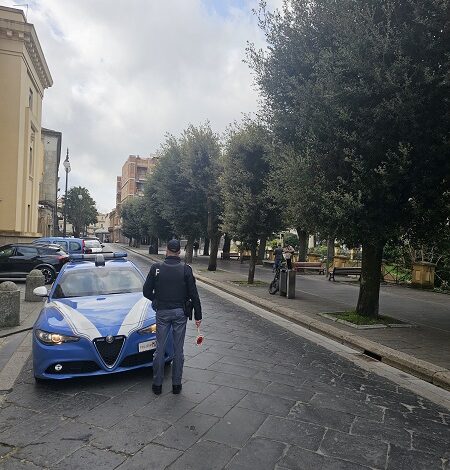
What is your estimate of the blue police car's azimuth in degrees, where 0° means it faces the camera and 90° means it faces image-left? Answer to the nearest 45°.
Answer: approximately 0°

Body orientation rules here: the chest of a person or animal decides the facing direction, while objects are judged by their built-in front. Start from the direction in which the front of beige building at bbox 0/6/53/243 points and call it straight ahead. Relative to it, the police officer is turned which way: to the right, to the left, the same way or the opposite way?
to the left

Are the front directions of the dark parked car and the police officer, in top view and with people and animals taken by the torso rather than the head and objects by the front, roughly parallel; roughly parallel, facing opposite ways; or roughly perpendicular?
roughly perpendicular

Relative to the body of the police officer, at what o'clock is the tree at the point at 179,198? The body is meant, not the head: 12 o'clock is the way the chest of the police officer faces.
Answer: The tree is roughly at 12 o'clock from the police officer.

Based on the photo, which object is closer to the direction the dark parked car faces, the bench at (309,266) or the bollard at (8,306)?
the bollard

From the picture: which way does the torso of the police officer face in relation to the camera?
away from the camera

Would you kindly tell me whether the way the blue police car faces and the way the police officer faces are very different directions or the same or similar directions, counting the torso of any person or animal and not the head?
very different directions

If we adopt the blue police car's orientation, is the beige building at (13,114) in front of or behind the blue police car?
behind

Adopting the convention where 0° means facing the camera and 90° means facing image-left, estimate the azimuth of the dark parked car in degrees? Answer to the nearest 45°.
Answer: approximately 90°

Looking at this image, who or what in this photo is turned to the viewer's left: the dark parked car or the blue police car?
the dark parked car

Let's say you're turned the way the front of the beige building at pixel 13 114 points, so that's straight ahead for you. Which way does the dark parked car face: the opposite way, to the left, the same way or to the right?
the opposite way

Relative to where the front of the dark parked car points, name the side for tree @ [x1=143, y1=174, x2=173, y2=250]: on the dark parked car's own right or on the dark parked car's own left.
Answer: on the dark parked car's own right

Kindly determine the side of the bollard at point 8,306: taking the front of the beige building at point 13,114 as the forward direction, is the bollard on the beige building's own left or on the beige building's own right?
on the beige building's own right
